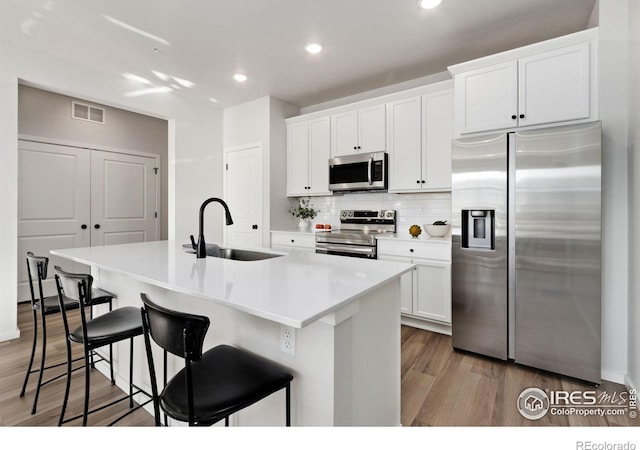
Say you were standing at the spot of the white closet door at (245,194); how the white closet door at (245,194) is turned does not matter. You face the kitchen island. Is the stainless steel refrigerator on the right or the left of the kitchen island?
left

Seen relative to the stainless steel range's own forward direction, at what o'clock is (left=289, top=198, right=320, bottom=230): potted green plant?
The potted green plant is roughly at 3 o'clock from the stainless steel range.

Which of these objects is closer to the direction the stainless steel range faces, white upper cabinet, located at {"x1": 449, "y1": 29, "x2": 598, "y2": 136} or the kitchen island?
the kitchen island

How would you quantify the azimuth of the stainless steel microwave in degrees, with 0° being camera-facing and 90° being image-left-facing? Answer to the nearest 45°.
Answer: approximately 45°

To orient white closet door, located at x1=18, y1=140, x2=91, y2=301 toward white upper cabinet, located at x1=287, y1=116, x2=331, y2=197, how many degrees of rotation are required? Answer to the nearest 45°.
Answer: approximately 45° to its left

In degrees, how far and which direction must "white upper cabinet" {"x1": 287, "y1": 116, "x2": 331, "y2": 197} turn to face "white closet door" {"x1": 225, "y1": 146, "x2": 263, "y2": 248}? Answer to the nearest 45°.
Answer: approximately 45° to its right
